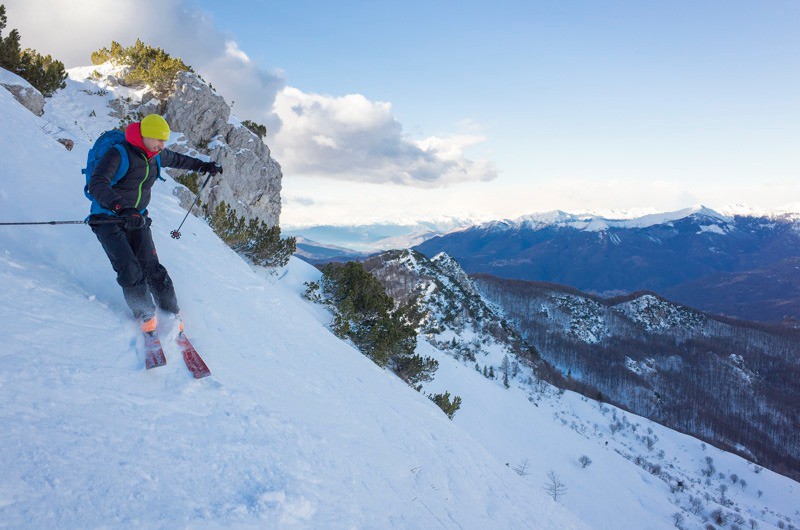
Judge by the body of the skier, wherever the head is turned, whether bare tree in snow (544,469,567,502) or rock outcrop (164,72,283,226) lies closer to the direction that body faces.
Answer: the bare tree in snow

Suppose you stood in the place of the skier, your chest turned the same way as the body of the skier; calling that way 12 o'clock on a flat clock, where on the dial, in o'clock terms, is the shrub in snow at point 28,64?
The shrub in snow is roughly at 7 o'clock from the skier.

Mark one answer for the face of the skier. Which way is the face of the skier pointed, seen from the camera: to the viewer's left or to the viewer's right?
to the viewer's right

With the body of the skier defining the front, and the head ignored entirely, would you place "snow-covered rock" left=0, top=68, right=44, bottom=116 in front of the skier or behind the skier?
behind

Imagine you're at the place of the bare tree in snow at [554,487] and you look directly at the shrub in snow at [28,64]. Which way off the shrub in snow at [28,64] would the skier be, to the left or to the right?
left

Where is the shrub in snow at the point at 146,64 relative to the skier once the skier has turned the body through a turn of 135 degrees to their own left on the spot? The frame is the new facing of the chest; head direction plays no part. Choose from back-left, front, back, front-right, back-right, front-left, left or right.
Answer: front

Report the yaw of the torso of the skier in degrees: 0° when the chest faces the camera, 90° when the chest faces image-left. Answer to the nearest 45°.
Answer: approximately 315°

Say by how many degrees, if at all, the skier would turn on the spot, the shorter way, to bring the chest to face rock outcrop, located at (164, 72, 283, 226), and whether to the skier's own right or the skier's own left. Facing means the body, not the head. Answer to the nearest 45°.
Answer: approximately 135° to the skier's own left

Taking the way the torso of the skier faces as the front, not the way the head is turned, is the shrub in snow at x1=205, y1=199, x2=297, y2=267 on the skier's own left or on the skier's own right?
on the skier's own left

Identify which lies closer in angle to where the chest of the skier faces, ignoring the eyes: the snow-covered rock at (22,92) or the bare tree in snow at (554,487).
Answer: the bare tree in snow
